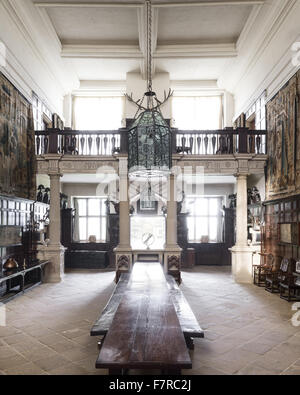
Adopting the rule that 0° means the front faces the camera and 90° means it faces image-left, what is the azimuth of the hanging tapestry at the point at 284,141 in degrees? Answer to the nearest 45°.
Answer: approximately 90°

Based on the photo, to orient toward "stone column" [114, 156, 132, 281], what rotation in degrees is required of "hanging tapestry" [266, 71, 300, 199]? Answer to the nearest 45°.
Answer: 0° — it already faces it

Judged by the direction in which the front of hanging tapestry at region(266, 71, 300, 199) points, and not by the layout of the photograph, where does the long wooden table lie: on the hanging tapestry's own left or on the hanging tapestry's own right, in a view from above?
on the hanging tapestry's own left

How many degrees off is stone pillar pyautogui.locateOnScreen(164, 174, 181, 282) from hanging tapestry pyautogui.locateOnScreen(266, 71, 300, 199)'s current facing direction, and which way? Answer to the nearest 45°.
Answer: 0° — it already faces it

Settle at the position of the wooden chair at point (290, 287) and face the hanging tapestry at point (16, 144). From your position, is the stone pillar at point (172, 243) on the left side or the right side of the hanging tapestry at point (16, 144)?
right

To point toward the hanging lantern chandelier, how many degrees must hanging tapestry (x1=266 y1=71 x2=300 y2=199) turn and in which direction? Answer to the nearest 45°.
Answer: approximately 45° to its left

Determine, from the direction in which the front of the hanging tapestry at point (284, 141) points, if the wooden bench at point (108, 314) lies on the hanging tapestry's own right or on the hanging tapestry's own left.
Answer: on the hanging tapestry's own left

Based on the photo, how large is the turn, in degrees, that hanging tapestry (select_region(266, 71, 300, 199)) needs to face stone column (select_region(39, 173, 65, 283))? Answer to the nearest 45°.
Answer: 0° — it already faces it
